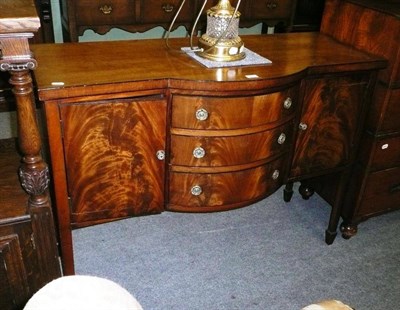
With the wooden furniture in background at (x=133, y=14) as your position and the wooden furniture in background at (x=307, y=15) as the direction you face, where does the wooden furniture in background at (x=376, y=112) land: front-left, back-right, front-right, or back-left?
front-right

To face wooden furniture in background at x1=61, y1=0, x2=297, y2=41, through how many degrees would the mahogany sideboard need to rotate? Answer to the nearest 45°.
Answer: approximately 135° to its left

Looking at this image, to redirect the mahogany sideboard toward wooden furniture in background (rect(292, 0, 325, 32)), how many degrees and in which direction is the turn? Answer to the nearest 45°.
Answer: approximately 135° to its left

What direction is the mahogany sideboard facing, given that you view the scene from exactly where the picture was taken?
facing the viewer and to the right of the viewer

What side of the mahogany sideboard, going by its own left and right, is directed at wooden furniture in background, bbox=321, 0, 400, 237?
left

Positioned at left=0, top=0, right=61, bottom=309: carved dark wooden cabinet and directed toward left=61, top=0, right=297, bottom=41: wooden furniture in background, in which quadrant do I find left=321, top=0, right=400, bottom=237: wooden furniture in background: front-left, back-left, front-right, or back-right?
front-right
